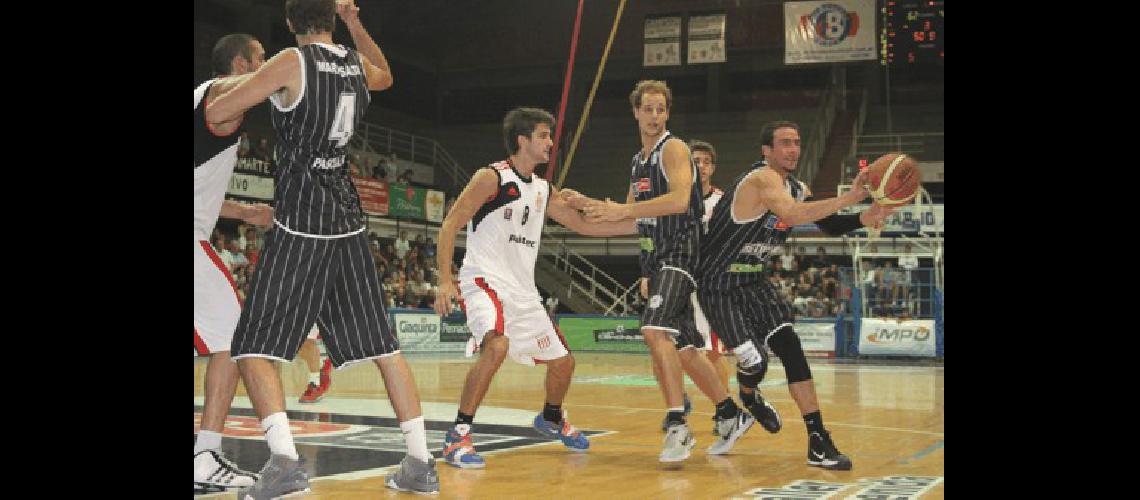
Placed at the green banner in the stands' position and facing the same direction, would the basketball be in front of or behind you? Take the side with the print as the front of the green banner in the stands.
in front

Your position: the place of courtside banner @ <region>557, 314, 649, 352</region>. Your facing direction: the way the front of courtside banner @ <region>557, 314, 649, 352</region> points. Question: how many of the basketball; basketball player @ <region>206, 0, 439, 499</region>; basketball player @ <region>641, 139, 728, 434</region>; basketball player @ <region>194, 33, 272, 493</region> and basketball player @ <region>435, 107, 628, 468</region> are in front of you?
5

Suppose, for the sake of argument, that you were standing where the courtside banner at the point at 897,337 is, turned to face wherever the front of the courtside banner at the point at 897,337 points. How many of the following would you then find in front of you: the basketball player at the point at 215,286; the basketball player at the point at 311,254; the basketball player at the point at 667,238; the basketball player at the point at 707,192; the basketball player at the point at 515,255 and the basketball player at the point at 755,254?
6

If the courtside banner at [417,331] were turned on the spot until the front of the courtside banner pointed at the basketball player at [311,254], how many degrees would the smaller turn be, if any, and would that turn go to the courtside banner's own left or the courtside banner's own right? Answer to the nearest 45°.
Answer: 0° — it already faces them

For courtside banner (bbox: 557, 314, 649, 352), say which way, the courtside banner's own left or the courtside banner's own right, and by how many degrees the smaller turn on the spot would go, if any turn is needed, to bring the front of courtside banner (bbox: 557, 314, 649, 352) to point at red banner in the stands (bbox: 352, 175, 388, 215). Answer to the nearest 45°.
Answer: approximately 90° to the courtside banner's own right

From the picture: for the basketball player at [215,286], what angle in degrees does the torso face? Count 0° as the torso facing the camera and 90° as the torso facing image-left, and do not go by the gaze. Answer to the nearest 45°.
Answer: approximately 270°

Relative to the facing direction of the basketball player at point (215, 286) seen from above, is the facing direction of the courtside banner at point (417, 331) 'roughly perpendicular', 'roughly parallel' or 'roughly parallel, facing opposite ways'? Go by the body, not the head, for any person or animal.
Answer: roughly perpendicular

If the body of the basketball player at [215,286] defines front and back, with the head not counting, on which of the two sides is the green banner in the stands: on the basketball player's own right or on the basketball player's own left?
on the basketball player's own left
